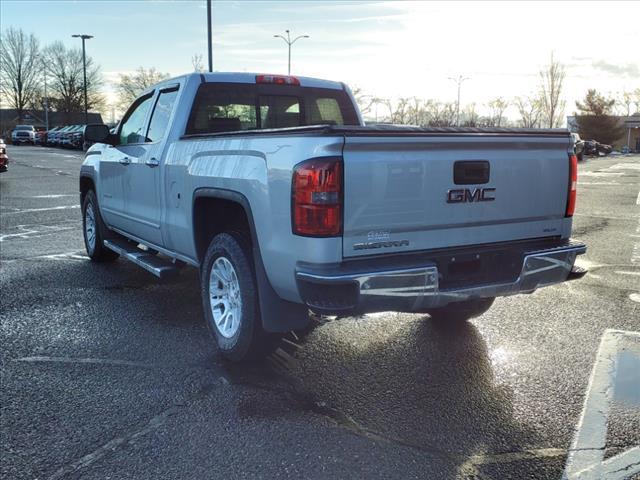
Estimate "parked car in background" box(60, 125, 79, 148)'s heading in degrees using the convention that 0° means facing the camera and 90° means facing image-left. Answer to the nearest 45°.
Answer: approximately 45°

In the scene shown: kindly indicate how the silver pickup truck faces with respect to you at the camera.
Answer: facing away from the viewer and to the left of the viewer

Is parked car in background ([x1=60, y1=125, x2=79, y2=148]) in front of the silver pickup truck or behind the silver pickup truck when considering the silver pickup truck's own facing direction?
in front

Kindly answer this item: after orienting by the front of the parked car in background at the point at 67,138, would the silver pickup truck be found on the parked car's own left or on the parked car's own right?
on the parked car's own left

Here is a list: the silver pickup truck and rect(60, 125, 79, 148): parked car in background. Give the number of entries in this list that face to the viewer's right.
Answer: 0
